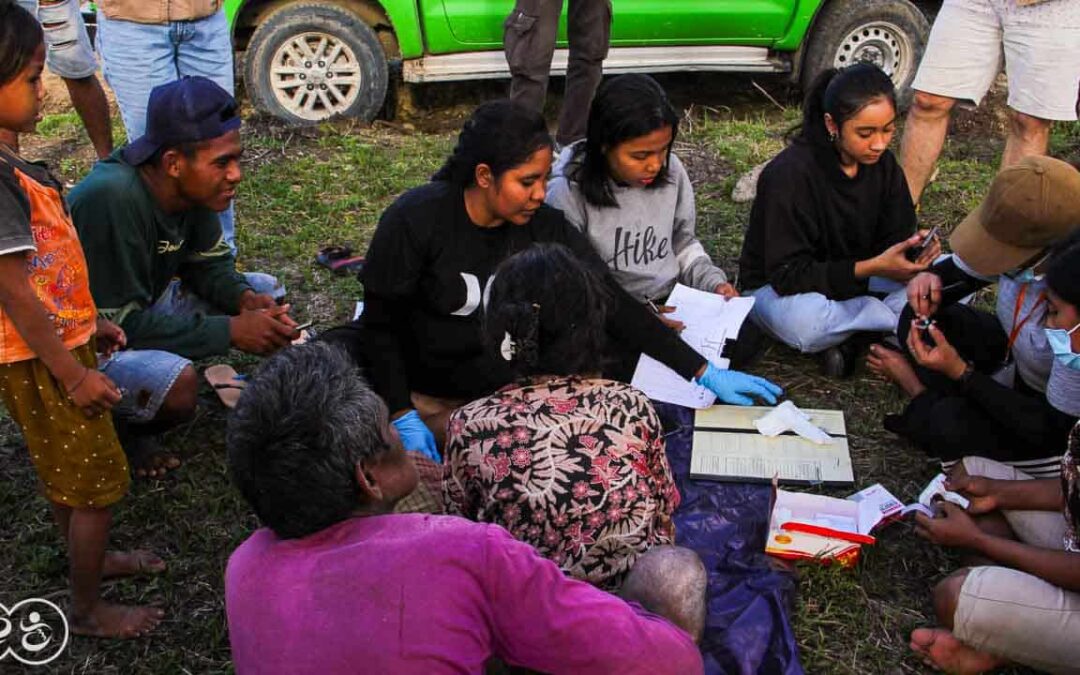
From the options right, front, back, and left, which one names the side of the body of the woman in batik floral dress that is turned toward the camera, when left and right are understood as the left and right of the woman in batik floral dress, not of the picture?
back

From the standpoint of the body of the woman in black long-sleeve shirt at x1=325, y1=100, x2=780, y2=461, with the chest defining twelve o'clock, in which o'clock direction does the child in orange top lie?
The child in orange top is roughly at 3 o'clock from the woman in black long-sleeve shirt.

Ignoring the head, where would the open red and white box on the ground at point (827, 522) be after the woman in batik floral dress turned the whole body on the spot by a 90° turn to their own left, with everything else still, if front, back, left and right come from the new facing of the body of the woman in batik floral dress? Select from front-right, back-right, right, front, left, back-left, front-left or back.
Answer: back-right

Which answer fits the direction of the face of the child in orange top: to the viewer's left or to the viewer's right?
to the viewer's right

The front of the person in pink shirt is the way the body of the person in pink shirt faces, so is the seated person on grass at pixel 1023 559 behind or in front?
in front

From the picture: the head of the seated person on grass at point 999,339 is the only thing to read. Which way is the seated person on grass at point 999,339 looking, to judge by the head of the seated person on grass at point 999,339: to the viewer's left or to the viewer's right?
to the viewer's left

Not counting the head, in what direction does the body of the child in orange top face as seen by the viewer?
to the viewer's right

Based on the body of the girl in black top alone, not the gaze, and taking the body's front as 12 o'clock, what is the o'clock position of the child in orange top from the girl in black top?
The child in orange top is roughly at 3 o'clock from the girl in black top.

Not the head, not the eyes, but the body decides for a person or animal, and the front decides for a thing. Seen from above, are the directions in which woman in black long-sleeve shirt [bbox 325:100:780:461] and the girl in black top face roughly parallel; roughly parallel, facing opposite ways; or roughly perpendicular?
roughly parallel

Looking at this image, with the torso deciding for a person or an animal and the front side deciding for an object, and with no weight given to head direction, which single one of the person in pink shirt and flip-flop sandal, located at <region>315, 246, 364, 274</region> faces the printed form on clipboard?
the person in pink shirt

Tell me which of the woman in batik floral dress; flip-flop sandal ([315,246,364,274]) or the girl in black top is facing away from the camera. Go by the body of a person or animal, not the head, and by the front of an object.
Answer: the woman in batik floral dress
